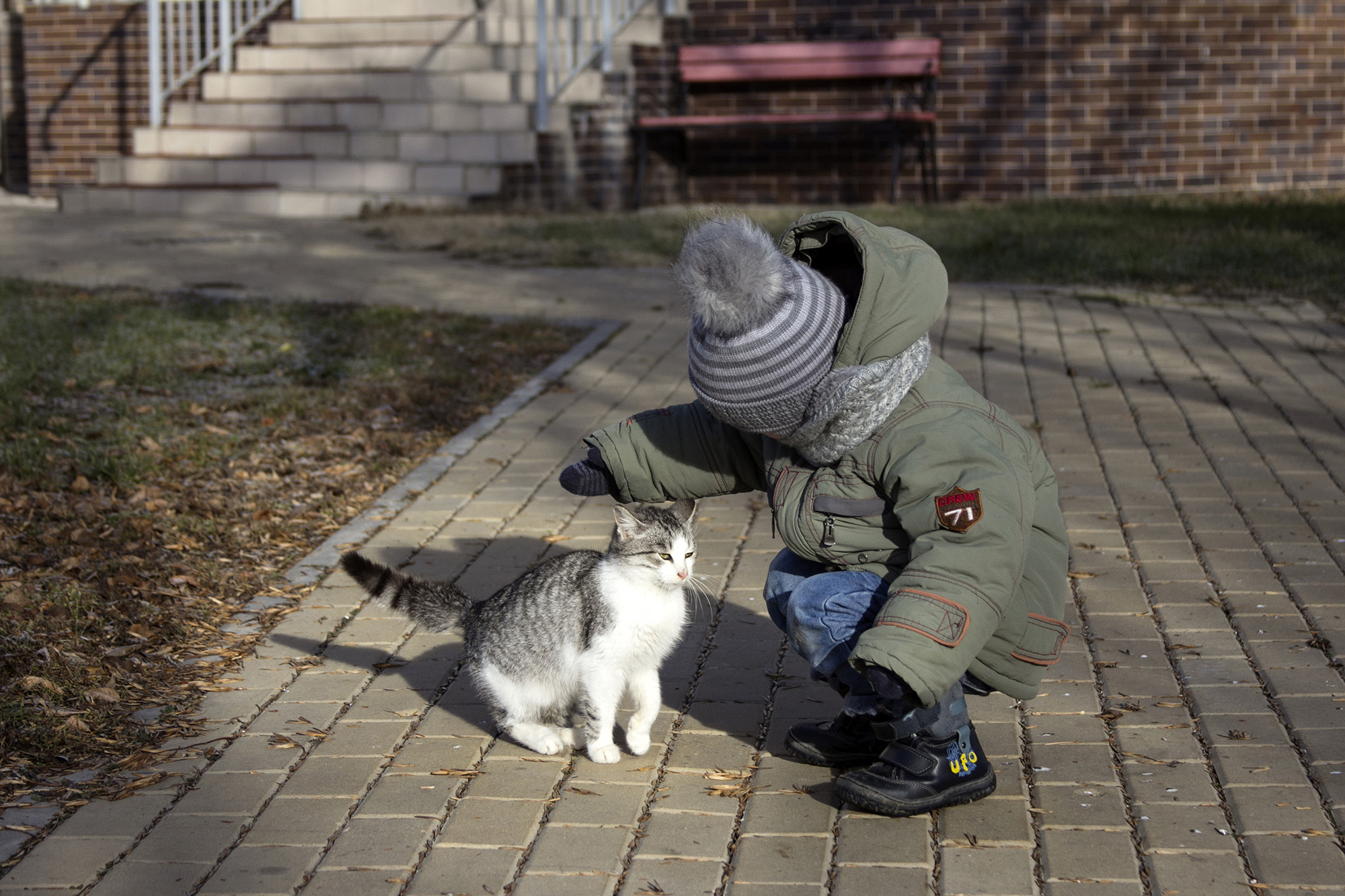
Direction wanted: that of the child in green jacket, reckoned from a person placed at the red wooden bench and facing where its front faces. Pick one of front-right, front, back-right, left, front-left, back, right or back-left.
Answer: front-left

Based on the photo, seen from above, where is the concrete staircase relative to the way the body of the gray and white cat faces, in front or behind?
behind

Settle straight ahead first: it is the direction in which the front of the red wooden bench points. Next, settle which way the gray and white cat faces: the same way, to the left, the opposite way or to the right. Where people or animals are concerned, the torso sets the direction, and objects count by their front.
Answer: to the left

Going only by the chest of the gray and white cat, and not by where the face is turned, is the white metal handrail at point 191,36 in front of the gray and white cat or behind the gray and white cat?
behind

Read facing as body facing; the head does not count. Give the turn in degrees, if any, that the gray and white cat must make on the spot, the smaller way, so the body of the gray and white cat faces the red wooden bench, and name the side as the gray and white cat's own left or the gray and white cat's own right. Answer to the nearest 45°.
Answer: approximately 135° to the gray and white cat's own left

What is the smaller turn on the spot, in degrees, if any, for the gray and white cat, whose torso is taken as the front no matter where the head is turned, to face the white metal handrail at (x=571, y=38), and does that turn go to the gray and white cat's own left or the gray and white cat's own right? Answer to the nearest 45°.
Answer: approximately 135° to the gray and white cat's own left

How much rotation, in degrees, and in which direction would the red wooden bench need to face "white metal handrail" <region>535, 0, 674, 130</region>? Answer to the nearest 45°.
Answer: approximately 45° to its right

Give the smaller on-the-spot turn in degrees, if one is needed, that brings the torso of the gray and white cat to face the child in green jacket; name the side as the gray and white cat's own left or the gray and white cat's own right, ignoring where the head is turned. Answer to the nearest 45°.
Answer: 0° — it already faces them

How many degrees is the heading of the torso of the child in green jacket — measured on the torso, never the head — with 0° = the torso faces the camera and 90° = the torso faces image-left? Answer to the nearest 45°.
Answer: approximately 45°

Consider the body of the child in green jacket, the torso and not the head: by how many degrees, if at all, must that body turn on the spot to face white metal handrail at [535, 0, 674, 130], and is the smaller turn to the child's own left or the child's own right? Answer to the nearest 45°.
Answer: approximately 135° to the child's own right
